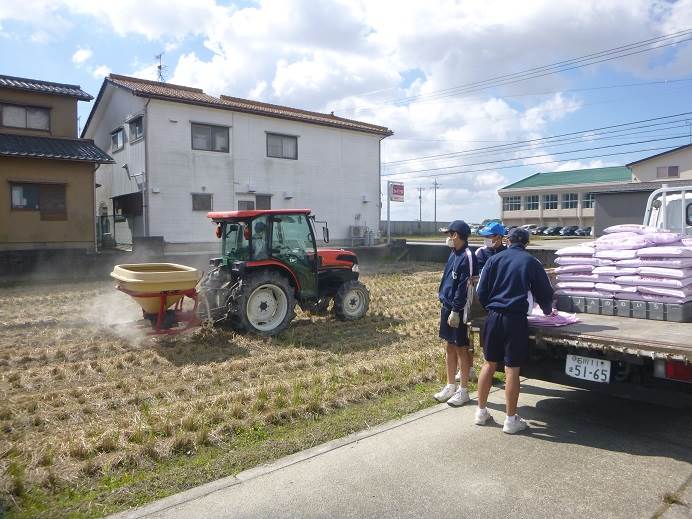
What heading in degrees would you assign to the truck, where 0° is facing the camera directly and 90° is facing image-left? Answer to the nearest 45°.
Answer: approximately 225°

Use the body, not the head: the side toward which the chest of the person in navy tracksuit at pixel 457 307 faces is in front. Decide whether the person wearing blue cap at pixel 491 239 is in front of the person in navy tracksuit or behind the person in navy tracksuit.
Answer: behind

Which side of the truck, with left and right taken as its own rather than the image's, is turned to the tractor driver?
left

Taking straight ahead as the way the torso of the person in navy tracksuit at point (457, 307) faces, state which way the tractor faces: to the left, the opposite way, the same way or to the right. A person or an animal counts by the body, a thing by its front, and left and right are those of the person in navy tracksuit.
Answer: the opposite way

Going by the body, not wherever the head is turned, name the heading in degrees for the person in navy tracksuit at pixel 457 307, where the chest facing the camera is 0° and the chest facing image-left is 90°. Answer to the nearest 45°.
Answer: approximately 45°

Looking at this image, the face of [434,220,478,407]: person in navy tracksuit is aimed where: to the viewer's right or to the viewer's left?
to the viewer's left

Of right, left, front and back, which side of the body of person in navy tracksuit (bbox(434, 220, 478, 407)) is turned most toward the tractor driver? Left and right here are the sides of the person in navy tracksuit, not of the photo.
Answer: right

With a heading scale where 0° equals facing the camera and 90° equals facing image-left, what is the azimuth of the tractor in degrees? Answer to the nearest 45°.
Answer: approximately 225°

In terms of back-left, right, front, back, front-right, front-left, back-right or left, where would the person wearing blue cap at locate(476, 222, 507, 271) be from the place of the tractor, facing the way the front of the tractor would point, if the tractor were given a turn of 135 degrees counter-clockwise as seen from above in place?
back-left

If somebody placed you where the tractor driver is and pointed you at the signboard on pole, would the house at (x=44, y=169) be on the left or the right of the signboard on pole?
left
